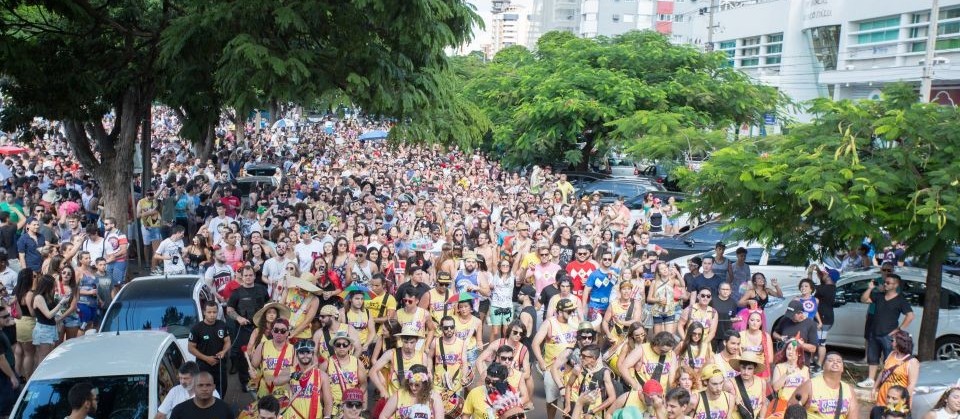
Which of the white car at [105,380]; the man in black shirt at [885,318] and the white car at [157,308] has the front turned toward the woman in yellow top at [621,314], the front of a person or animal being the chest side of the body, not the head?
the man in black shirt

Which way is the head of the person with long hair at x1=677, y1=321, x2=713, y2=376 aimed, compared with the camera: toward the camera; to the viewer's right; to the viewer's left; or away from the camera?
toward the camera

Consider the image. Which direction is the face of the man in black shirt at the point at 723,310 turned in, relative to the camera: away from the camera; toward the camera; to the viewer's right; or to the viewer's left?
toward the camera

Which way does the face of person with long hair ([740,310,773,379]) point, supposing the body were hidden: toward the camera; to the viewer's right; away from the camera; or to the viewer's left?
toward the camera

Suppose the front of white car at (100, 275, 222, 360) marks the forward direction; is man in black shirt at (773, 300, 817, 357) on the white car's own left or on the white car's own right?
on the white car's own left

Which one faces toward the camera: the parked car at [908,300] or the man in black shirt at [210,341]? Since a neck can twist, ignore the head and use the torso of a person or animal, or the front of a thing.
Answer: the man in black shirt

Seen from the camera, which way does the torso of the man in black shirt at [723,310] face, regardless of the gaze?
toward the camera

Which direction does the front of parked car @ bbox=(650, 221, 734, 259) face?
to the viewer's left

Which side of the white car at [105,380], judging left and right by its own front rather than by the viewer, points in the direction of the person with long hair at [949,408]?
left

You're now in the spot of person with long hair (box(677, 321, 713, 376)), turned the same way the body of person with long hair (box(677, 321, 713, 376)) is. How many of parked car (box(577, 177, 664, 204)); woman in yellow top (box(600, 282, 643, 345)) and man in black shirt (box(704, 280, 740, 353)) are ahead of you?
0

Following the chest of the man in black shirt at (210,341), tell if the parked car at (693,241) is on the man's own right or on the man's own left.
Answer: on the man's own left

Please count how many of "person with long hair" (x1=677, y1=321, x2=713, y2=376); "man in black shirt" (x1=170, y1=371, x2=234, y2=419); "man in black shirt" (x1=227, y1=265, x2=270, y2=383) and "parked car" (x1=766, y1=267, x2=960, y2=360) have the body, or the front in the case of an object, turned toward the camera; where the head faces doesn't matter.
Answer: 3

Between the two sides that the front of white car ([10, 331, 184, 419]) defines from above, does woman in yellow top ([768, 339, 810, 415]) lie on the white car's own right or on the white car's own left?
on the white car's own left
